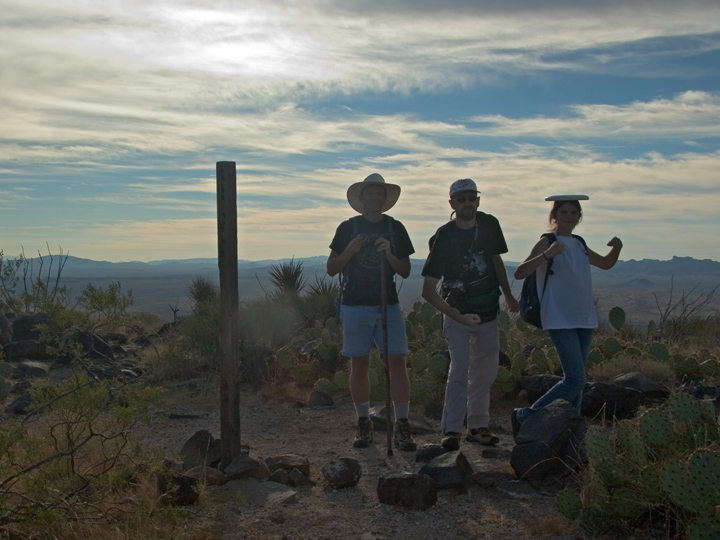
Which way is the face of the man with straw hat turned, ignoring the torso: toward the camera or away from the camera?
toward the camera

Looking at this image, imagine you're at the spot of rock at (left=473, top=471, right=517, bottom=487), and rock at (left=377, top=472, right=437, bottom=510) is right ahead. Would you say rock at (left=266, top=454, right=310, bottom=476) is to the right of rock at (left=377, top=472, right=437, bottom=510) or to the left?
right

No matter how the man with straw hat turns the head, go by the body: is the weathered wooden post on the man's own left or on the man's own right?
on the man's own right

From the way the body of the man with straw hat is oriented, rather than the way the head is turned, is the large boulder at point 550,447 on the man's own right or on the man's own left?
on the man's own left

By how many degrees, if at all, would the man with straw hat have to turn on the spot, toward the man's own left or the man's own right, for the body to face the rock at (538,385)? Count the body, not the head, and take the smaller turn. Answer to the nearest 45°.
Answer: approximately 135° to the man's own left

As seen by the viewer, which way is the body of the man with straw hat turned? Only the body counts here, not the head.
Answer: toward the camera

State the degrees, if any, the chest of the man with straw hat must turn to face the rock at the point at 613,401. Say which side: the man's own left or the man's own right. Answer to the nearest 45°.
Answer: approximately 135° to the man's own left

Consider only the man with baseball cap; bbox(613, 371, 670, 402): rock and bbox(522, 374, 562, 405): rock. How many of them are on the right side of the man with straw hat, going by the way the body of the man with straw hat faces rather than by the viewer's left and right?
0

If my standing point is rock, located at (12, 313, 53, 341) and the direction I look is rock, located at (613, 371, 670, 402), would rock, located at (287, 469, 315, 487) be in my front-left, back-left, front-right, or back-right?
front-right

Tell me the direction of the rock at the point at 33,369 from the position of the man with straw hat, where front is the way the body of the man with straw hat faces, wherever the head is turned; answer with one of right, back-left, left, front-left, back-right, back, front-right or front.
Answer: back-right

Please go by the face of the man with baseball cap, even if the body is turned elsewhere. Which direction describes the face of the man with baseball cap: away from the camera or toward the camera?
toward the camera

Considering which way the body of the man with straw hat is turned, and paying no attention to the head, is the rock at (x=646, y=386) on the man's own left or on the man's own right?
on the man's own left

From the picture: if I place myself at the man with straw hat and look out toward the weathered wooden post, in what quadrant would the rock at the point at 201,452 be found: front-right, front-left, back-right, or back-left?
front-right

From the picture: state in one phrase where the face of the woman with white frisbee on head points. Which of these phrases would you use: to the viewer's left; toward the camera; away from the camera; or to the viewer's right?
toward the camera
